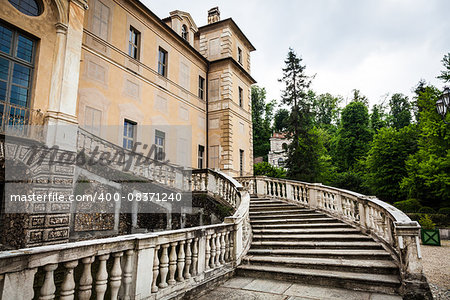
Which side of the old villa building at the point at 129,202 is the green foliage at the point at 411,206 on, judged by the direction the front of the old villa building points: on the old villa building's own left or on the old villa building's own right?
on the old villa building's own left

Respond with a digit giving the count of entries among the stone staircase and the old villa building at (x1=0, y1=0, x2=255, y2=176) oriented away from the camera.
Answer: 0

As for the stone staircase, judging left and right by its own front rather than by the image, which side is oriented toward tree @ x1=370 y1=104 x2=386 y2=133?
back

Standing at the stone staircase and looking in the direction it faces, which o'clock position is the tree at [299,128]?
The tree is roughly at 6 o'clock from the stone staircase.

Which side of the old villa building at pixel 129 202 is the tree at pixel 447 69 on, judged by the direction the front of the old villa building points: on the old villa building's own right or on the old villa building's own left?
on the old villa building's own left

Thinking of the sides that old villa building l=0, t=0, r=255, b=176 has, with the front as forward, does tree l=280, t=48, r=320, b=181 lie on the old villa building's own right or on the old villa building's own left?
on the old villa building's own left

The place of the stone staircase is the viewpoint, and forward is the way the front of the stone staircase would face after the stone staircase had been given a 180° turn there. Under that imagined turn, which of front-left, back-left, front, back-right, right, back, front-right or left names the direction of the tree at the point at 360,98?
front

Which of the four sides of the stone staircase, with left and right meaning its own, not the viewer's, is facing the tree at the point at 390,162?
back

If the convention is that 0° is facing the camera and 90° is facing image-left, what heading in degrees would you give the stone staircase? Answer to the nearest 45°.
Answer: approximately 0°

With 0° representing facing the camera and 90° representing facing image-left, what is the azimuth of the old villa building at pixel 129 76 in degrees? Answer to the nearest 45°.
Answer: approximately 315°

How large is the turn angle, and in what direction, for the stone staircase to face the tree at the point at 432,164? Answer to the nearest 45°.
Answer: approximately 135° to its left

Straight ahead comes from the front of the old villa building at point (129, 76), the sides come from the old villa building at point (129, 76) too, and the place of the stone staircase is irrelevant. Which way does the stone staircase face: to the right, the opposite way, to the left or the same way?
to the right
